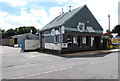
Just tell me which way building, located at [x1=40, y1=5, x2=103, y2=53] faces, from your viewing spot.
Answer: facing the viewer and to the right of the viewer
